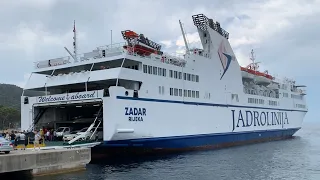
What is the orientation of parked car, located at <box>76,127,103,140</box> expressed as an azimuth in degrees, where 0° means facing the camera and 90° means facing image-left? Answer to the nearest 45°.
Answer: approximately 45°

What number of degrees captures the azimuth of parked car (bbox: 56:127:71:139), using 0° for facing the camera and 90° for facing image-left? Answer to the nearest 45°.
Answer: approximately 45°

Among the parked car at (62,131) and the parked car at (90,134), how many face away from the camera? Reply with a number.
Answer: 0

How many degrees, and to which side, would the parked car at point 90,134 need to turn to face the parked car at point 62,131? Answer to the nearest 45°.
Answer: approximately 90° to its right

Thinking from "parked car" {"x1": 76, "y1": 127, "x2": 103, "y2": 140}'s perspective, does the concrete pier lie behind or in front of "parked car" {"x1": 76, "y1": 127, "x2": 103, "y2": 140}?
in front

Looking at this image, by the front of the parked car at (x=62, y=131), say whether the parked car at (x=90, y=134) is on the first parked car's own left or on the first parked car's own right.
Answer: on the first parked car's own left
